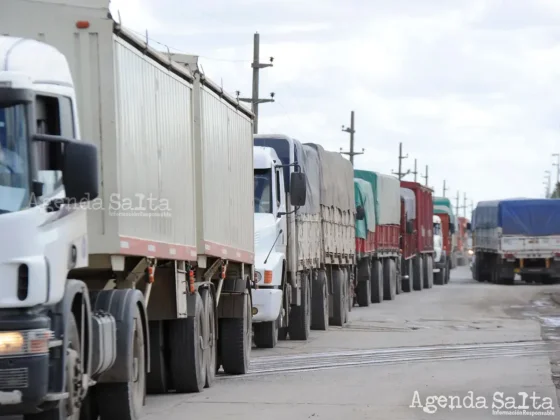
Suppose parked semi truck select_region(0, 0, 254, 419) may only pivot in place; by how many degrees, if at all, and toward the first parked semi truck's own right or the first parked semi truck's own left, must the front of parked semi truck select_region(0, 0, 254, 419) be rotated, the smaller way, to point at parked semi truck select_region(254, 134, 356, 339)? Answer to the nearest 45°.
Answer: approximately 135° to the first parked semi truck's own right

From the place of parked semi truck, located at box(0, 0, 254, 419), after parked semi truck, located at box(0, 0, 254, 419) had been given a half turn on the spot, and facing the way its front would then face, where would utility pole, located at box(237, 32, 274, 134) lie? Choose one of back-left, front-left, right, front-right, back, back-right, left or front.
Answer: front-left

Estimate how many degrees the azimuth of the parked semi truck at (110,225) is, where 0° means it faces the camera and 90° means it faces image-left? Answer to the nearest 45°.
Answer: approximately 45°

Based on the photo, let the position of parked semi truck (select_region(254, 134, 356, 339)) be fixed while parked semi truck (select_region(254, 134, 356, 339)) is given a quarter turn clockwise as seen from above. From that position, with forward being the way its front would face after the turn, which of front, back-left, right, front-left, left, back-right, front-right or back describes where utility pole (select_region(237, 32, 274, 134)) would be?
front-right

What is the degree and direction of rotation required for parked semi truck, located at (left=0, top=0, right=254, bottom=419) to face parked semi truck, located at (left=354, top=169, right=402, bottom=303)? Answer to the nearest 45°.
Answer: approximately 135° to its right

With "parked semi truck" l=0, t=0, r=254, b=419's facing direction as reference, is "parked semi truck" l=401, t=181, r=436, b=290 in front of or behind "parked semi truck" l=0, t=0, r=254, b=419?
behind

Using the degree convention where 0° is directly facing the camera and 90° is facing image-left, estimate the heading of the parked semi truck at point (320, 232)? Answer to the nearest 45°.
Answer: approximately 45°
